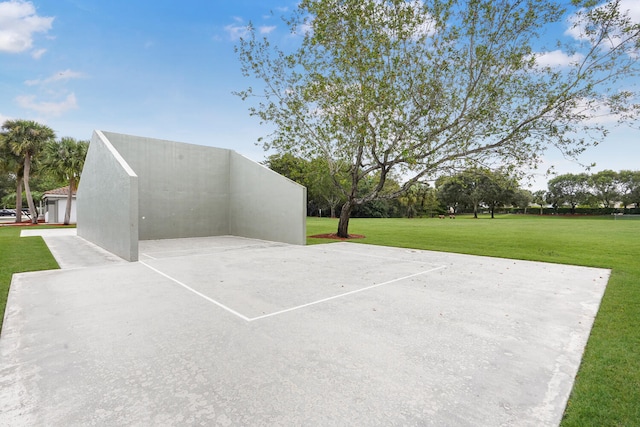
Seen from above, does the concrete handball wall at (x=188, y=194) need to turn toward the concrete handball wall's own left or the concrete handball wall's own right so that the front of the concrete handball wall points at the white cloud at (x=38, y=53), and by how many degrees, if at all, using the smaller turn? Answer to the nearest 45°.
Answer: approximately 180°

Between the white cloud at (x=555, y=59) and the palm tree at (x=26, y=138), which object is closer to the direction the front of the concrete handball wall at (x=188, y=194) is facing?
the white cloud

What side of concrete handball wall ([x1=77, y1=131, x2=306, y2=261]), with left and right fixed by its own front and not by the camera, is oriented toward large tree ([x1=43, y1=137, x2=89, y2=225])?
back

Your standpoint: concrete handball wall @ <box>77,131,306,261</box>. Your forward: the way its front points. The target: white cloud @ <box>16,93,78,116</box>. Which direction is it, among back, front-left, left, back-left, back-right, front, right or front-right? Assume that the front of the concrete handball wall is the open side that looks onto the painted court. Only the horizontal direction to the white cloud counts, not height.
back

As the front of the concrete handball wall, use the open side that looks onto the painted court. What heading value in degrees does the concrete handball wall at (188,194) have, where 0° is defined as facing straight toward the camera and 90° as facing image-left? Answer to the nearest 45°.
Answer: approximately 315°

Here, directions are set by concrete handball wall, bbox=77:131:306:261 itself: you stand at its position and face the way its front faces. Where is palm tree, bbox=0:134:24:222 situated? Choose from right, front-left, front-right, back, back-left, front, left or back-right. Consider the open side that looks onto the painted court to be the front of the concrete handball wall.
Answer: back

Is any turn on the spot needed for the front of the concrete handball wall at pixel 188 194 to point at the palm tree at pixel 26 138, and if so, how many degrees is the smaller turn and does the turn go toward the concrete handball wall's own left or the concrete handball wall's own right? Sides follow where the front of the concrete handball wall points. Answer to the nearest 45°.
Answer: approximately 180°
